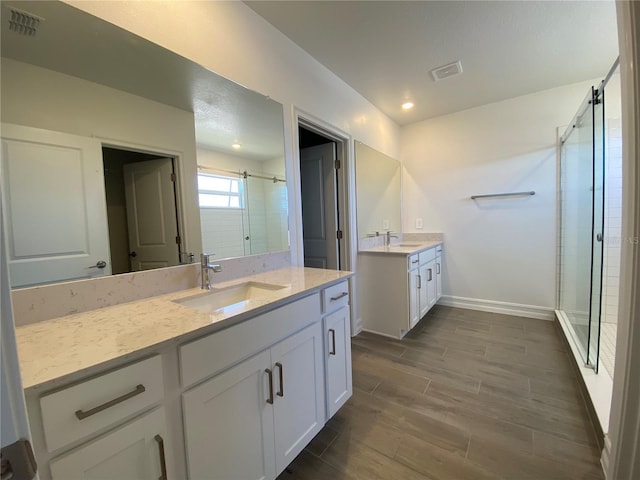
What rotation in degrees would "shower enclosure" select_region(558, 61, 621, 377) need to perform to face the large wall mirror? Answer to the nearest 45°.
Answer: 0° — it already faces it

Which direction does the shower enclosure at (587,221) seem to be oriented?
to the viewer's left

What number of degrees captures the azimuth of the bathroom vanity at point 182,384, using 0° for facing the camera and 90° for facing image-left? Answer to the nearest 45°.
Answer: approximately 315°

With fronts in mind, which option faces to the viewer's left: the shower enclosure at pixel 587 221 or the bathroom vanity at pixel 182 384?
the shower enclosure

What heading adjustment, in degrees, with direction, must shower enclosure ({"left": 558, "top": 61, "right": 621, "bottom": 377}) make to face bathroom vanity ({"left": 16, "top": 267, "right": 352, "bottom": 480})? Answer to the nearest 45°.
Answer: approximately 90° to its left

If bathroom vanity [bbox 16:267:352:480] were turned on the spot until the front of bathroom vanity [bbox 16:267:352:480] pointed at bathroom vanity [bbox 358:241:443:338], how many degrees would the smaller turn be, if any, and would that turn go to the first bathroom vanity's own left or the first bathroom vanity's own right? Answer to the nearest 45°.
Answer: approximately 90° to the first bathroom vanity's own left

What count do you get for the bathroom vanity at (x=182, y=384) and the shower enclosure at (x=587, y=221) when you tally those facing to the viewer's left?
1

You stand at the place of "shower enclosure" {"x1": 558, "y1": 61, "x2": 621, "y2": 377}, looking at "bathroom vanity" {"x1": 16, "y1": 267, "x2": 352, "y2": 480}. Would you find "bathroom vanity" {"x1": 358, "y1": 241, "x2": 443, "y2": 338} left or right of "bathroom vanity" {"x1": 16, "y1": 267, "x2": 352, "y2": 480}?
right

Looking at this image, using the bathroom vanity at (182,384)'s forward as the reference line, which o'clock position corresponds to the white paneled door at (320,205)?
The white paneled door is roughly at 9 o'clock from the bathroom vanity.
